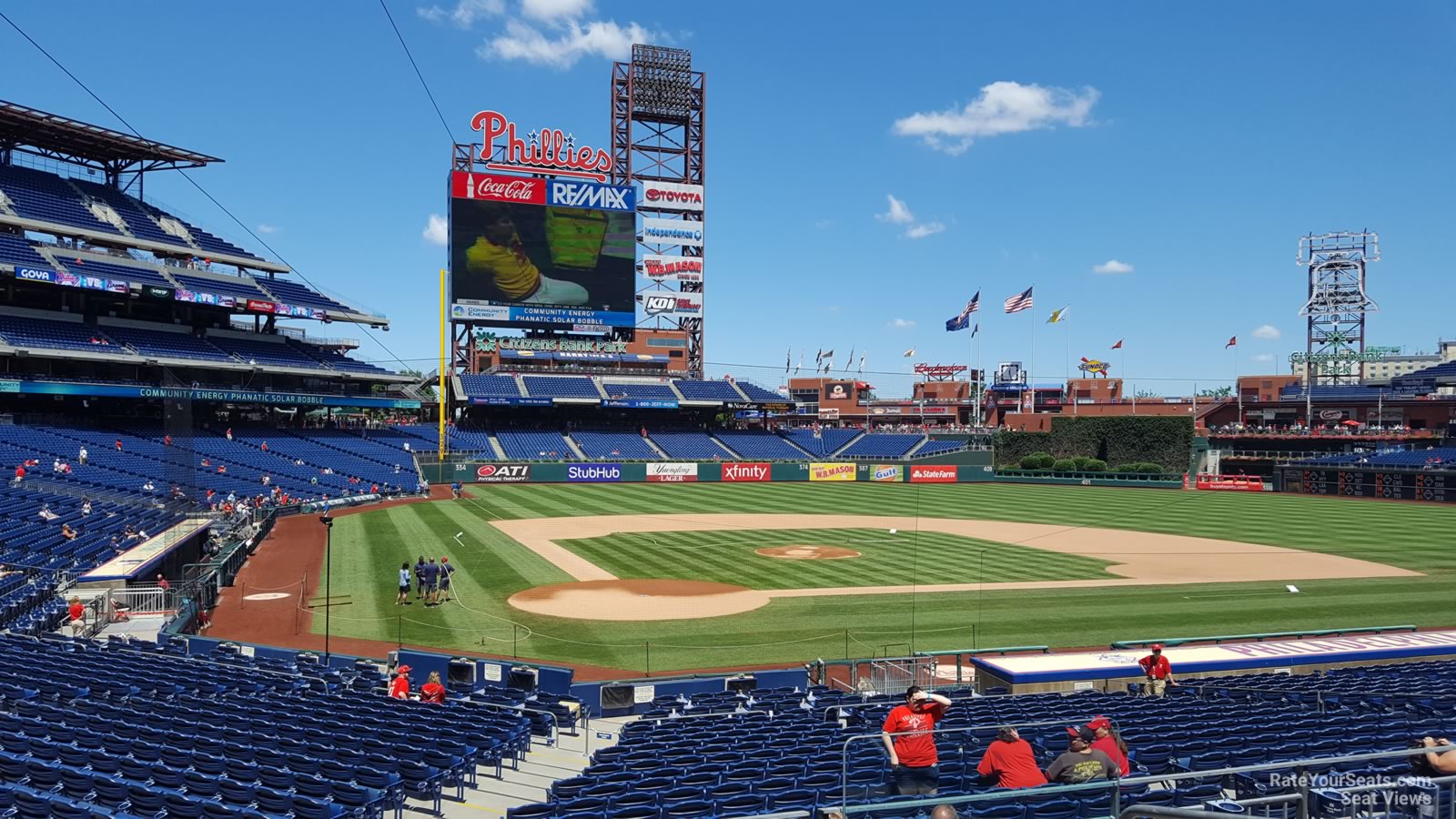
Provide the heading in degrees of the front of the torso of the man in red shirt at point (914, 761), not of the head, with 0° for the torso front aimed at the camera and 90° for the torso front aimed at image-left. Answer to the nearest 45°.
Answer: approximately 0°

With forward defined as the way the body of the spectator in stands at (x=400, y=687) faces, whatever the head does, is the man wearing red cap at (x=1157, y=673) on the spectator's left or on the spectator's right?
on the spectator's right

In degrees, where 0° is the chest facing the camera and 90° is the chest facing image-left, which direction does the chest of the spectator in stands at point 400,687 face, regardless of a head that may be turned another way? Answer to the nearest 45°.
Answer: approximately 225°

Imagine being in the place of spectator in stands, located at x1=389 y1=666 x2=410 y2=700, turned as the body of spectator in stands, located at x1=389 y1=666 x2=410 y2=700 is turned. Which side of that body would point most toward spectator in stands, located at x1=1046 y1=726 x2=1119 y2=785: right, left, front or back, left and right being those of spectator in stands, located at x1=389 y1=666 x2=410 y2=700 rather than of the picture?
right

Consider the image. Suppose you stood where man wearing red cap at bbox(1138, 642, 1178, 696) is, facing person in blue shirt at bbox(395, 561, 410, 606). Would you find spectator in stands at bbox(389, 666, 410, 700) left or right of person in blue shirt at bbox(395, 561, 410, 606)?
left

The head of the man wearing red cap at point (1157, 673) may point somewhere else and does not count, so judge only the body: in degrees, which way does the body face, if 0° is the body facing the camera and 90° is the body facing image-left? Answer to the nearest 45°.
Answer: approximately 0°

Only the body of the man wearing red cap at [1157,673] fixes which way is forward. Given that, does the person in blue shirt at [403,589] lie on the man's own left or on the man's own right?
on the man's own right

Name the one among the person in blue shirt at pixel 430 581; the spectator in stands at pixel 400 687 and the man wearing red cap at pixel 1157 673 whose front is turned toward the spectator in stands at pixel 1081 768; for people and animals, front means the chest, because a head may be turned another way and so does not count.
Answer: the man wearing red cap

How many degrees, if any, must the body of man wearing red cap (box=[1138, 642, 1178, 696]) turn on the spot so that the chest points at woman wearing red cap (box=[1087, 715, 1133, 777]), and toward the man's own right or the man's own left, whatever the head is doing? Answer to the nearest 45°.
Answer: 0° — they already face them
